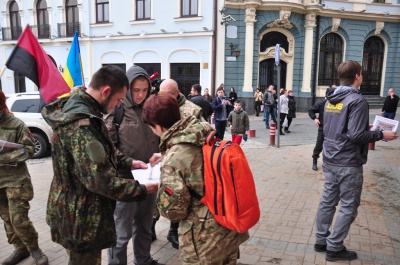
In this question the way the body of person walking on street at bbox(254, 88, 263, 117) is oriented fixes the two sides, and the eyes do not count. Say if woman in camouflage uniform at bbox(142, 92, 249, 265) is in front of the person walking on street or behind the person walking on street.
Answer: in front

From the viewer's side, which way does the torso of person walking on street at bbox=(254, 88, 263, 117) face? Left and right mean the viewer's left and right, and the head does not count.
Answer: facing the viewer

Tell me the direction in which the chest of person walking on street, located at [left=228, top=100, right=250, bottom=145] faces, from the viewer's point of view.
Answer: toward the camera

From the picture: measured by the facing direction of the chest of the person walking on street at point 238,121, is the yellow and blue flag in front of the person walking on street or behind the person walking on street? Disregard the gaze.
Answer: in front

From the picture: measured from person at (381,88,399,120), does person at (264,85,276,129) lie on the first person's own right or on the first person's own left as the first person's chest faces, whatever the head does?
on the first person's own right

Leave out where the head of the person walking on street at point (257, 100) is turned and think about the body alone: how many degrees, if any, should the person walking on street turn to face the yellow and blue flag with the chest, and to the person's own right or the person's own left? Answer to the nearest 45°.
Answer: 0° — they already face it

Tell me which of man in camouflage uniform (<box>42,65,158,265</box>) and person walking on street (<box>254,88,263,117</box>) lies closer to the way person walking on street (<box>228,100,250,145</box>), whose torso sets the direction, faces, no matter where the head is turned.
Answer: the man in camouflage uniform

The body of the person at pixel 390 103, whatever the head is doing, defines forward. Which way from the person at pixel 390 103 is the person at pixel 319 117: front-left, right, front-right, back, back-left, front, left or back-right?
front

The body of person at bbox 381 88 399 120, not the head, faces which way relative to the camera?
toward the camera
